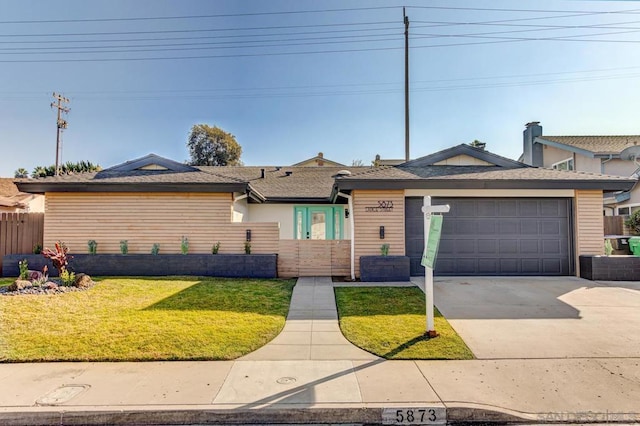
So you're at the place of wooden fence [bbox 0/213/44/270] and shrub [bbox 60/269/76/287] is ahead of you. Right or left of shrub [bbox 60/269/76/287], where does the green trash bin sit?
left

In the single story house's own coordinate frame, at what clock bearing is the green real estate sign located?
The green real estate sign is roughly at 12 o'clock from the single story house.

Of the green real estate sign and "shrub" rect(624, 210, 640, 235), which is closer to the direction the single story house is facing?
the green real estate sign

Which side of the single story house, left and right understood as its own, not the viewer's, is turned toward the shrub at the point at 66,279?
right

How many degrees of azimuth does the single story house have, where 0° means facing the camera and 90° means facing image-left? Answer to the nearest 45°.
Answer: approximately 0°

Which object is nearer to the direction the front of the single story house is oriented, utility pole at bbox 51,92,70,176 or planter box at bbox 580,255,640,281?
the planter box

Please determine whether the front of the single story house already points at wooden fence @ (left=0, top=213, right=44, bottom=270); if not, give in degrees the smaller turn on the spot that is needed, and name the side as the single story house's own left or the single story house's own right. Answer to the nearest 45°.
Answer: approximately 90° to the single story house's own right

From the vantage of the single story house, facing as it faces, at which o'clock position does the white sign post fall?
The white sign post is roughly at 12 o'clock from the single story house.

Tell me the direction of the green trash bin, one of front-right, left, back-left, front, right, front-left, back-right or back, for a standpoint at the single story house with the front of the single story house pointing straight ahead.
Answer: left

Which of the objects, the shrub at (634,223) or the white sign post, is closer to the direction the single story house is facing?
the white sign post

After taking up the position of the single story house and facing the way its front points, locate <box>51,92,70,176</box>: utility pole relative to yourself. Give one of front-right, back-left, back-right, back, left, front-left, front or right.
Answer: back-right
